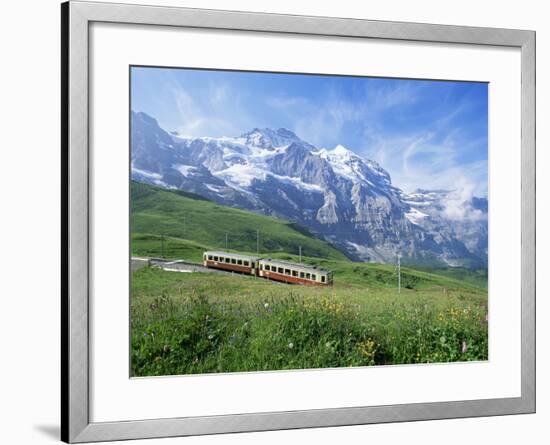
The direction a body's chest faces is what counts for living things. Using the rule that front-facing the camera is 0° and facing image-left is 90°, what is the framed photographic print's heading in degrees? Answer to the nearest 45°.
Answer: approximately 315°
